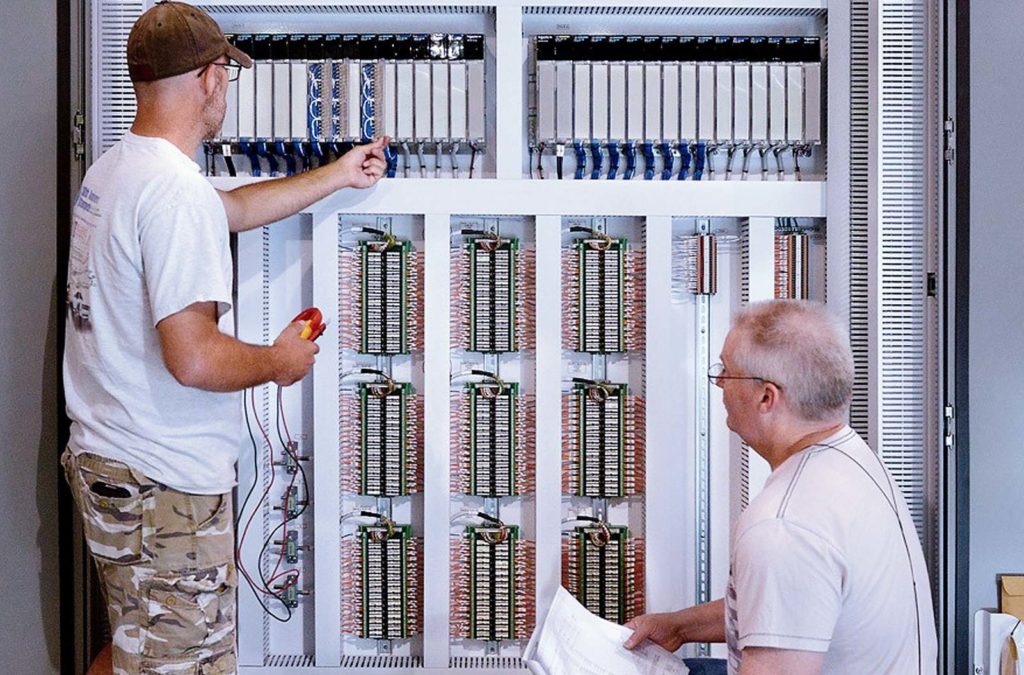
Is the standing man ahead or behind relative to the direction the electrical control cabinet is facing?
ahead

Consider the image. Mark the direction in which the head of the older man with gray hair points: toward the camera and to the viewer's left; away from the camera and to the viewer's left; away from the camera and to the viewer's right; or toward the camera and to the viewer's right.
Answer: away from the camera and to the viewer's left

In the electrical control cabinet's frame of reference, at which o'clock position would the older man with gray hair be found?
The older man with gray hair is roughly at 11 o'clock from the electrical control cabinet.

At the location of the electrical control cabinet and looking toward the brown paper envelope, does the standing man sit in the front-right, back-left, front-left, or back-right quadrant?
back-right

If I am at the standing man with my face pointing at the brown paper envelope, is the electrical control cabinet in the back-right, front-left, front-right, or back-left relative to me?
front-left

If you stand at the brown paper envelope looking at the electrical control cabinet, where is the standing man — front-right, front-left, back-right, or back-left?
front-left

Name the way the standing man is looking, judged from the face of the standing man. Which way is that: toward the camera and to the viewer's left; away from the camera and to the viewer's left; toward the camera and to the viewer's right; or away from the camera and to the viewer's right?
away from the camera and to the viewer's right

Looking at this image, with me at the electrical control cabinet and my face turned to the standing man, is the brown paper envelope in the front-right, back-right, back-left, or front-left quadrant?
back-left

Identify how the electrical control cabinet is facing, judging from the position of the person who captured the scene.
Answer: facing the viewer

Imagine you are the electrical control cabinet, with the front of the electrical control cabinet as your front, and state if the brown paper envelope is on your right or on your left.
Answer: on your left
